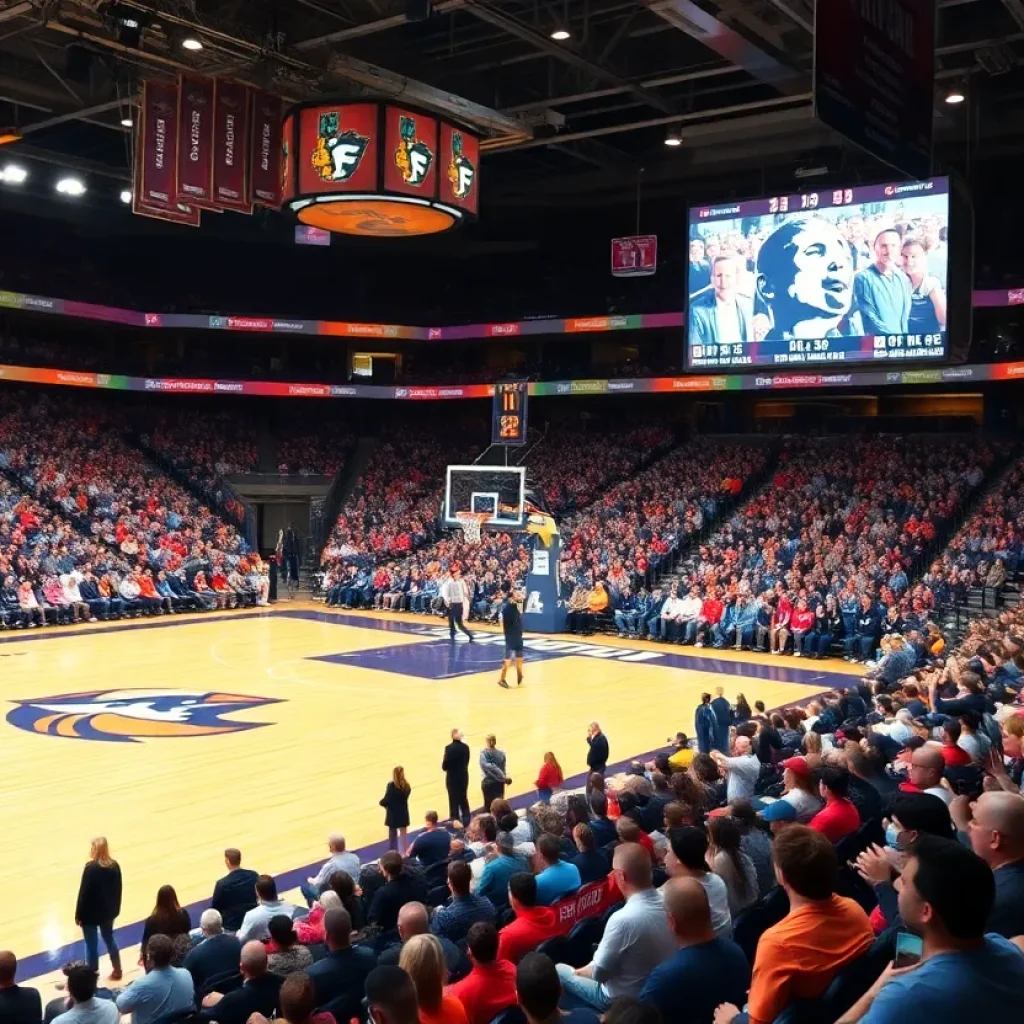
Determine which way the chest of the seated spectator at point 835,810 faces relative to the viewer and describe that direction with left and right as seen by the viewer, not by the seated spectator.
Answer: facing away from the viewer and to the left of the viewer

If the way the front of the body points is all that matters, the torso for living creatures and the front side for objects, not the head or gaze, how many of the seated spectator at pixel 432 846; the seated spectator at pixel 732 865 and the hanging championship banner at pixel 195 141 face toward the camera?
1

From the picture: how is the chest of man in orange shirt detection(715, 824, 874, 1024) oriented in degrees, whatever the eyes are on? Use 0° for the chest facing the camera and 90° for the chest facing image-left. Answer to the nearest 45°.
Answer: approximately 135°

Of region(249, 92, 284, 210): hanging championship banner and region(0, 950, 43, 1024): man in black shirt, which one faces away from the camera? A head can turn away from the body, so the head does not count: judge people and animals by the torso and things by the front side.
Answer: the man in black shirt

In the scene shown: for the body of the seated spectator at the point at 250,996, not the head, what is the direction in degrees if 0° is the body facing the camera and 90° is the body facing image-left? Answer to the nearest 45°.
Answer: approximately 135°

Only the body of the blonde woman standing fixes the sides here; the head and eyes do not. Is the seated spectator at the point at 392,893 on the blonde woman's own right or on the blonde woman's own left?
on the blonde woman's own right

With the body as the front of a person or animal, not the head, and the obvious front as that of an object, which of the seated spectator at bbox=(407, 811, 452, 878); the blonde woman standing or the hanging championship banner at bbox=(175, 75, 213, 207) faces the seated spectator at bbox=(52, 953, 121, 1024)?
the hanging championship banner

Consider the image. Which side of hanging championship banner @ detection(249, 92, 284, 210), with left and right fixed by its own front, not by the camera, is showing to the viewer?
front

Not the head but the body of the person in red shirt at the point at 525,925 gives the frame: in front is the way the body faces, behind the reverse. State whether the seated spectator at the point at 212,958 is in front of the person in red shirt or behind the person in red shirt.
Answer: in front

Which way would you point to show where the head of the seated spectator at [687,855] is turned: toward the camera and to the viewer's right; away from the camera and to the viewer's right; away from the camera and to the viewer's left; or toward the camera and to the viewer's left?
away from the camera and to the viewer's left

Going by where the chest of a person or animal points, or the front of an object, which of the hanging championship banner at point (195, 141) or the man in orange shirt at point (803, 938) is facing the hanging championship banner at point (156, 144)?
the man in orange shirt

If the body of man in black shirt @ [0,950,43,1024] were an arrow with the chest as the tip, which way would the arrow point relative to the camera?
away from the camera

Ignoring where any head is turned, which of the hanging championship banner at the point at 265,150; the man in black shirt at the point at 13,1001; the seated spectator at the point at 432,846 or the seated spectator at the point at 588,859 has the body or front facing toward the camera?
the hanging championship banner

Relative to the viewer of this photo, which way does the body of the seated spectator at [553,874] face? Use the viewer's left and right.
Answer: facing away from the viewer and to the left of the viewer

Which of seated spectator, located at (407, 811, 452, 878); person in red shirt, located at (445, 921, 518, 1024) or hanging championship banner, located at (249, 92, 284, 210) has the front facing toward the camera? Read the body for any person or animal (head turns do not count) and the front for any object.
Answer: the hanging championship banner
